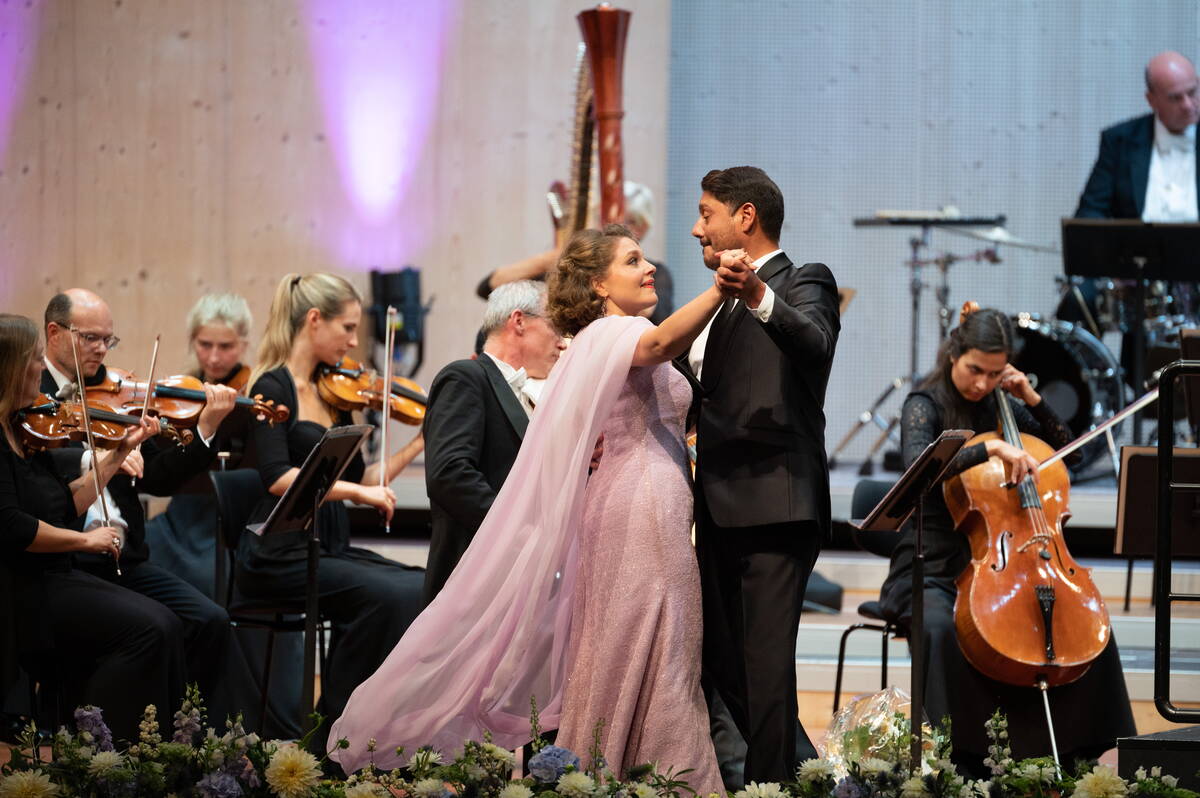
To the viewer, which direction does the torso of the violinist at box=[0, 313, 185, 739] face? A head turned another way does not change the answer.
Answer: to the viewer's right

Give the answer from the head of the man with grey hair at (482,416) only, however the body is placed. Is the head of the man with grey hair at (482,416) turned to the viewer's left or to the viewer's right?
to the viewer's right

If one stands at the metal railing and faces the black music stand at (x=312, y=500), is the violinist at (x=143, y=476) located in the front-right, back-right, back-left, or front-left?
front-right

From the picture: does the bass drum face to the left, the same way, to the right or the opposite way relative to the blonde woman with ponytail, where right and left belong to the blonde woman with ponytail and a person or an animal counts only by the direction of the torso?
to the right

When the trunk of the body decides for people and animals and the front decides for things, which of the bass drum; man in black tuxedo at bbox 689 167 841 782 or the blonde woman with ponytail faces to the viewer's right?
the blonde woman with ponytail

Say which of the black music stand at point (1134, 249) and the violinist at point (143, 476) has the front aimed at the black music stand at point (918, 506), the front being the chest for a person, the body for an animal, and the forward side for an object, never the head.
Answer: the violinist

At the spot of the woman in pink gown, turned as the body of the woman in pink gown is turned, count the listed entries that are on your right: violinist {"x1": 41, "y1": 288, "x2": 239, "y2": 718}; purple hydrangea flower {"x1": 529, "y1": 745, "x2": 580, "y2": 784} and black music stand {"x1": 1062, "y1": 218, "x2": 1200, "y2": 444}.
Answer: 1

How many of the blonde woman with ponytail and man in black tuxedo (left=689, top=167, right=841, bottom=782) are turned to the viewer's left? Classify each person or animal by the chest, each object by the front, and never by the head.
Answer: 1

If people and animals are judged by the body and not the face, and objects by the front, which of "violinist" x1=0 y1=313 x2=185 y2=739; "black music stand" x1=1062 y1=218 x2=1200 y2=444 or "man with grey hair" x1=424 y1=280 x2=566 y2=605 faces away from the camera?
the black music stand

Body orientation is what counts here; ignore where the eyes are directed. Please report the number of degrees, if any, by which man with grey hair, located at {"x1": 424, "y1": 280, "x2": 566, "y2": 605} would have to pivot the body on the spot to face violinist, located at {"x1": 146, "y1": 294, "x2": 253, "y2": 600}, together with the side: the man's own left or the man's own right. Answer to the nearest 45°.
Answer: approximately 135° to the man's own left

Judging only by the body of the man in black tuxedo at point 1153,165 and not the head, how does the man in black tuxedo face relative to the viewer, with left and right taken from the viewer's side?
facing the viewer and to the right of the viewer

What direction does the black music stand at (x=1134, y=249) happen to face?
away from the camera

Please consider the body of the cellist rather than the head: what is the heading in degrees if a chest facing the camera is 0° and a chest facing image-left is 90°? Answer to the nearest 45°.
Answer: approximately 315°

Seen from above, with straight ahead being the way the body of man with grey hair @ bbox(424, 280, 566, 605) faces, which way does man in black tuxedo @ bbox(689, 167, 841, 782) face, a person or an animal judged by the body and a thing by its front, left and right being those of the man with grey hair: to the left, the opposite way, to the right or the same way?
the opposite way

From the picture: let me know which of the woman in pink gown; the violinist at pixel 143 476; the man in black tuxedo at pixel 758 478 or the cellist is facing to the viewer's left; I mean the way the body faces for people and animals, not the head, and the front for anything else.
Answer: the man in black tuxedo

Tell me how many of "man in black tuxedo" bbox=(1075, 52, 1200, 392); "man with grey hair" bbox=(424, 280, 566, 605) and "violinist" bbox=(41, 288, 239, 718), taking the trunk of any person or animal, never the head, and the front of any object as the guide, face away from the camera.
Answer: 0

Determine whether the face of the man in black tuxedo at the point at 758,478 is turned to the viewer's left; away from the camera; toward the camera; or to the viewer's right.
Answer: to the viewer's left

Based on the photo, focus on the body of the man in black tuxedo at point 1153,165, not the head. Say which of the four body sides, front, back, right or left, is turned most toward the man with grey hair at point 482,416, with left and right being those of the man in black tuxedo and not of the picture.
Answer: right

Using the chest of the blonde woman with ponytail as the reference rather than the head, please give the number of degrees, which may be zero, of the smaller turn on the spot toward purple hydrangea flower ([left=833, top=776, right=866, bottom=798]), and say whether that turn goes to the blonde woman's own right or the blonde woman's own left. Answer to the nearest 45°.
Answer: approximately 90° to the blonde woman's own right

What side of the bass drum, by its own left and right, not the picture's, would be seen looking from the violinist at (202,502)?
front
